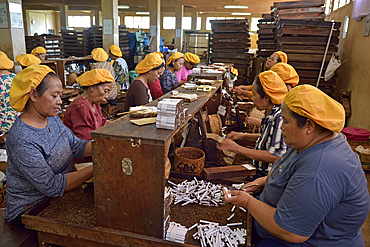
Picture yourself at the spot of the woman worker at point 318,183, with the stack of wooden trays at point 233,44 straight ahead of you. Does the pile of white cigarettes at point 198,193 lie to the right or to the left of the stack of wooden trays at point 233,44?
left

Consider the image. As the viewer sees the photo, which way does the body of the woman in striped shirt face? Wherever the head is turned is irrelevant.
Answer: to the viewer's left

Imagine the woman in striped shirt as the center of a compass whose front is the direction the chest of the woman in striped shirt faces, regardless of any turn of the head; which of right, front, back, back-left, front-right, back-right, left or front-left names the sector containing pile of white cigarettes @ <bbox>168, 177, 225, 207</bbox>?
front-left

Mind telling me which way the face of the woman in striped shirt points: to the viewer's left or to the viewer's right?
to the viewer's left

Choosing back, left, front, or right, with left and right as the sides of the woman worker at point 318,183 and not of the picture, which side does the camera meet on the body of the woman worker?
left

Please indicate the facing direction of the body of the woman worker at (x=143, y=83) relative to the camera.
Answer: to the viewer's right

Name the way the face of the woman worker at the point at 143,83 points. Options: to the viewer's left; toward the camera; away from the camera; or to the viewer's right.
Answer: to the viewer's right

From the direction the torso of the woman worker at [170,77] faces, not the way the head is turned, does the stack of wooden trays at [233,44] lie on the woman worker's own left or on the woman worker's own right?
on the woman worker's own left

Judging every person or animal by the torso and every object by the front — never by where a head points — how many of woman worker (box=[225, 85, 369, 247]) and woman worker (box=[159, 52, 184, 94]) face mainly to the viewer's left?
1

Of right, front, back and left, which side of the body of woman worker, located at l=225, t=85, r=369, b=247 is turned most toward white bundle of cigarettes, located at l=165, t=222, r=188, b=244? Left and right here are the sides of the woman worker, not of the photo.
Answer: front

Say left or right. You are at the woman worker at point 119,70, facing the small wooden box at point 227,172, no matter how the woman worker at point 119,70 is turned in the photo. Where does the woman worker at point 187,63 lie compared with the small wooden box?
left

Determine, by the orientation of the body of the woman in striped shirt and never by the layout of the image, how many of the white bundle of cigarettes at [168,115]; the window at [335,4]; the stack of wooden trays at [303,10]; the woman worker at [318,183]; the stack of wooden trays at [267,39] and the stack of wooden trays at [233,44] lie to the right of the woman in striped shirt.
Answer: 4

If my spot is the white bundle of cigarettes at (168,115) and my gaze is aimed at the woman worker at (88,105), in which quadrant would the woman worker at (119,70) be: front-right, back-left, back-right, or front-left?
front-right
